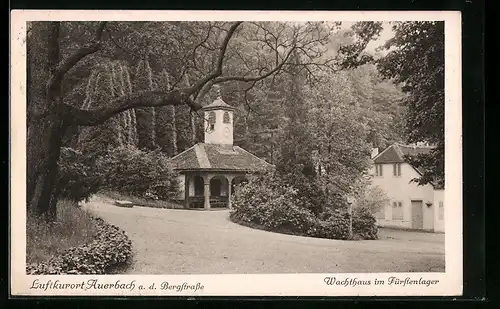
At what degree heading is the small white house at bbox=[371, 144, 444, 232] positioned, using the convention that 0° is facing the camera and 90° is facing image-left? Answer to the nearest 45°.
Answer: approximately 0°

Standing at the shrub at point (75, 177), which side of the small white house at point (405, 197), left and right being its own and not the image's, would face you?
right

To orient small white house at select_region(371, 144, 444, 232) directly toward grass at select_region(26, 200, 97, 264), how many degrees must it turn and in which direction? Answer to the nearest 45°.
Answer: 0° — it already faces it

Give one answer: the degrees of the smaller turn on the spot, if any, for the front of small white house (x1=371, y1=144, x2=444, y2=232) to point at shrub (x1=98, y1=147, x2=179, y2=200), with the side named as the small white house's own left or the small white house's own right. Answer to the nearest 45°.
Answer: approximately 90° to the small white house's own right

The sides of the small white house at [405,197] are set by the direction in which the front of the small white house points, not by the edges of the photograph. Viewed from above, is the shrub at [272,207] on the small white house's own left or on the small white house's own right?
on the small white house's own right
